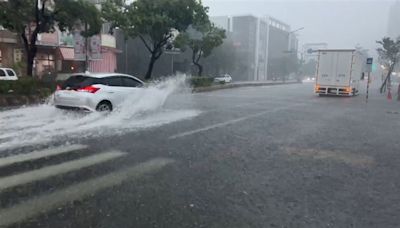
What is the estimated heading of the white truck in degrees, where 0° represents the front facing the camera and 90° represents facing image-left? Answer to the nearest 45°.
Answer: approximately 180°

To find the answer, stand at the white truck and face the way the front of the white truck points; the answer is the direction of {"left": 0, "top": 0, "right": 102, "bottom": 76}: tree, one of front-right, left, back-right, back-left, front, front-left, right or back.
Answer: back-left

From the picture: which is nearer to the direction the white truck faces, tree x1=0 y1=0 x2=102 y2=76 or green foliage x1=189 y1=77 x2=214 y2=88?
the green foliage

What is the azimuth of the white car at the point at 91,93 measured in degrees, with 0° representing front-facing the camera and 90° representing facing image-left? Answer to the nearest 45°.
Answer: approximately 225°

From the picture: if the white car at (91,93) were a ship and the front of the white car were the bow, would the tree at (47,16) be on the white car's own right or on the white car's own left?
on the white car's own left

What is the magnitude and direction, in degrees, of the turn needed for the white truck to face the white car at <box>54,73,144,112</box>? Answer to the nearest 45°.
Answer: approximately 180°

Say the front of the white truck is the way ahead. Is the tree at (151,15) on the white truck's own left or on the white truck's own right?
on the white truck's own left

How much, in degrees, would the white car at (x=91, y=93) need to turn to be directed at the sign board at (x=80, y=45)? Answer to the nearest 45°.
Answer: approximately 45° to its left

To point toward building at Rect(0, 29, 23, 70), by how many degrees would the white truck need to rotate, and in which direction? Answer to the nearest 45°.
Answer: approximately 90° to its left
